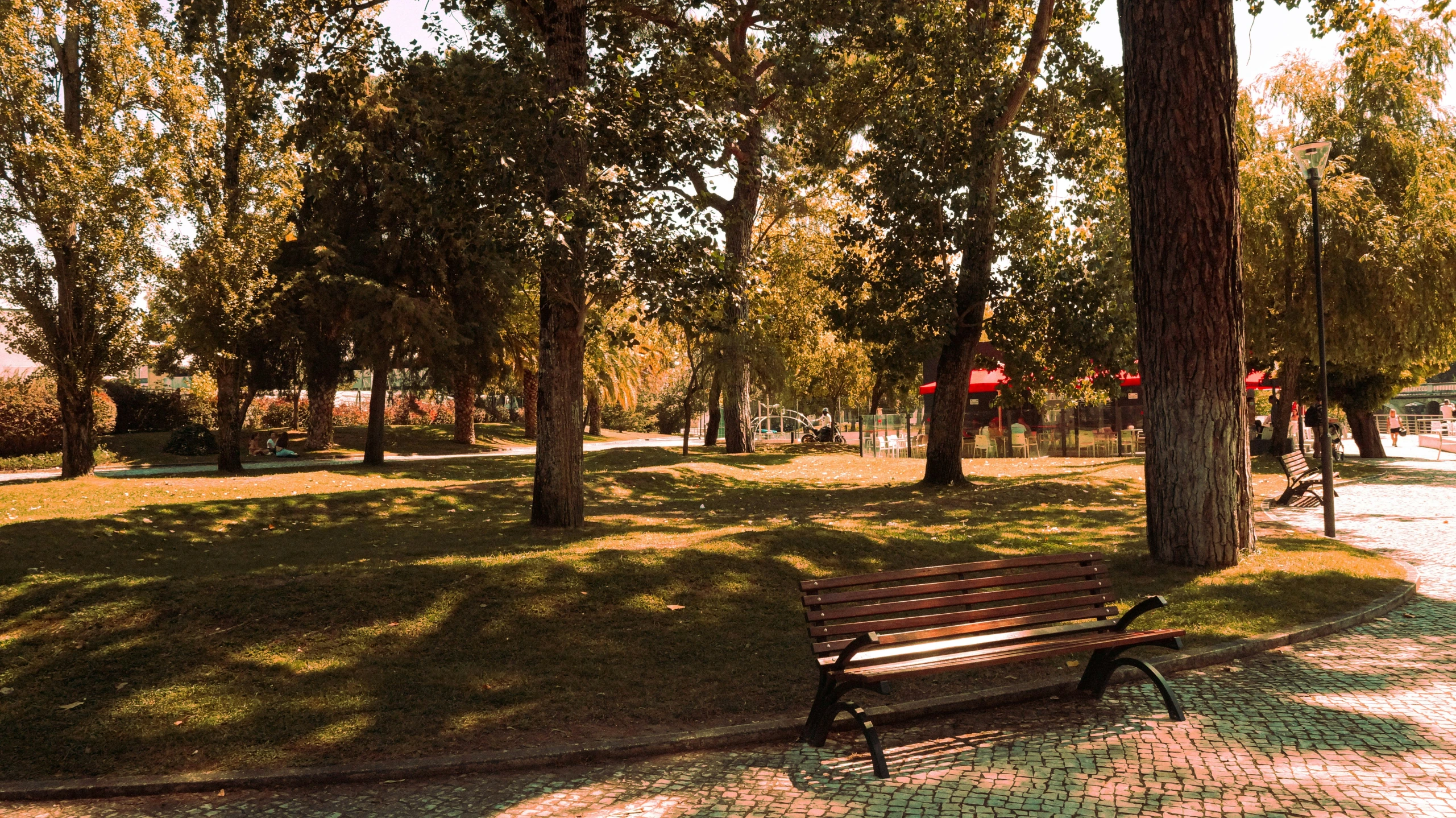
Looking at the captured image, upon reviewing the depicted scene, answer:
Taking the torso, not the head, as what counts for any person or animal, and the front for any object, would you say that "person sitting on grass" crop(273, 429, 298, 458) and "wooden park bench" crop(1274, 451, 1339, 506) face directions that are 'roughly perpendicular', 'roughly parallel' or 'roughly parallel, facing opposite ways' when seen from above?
roughly perpendicular

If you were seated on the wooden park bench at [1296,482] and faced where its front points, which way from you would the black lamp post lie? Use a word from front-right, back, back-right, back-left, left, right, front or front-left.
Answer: front-right

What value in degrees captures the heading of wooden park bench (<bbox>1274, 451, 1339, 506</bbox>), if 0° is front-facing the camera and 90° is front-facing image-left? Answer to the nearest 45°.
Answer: approximately 315°

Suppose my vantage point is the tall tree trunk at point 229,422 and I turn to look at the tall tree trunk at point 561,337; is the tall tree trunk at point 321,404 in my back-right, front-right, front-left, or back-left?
back-left

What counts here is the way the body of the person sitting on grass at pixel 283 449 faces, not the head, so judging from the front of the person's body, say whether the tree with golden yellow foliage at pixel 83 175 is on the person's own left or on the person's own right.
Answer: on the person's own right

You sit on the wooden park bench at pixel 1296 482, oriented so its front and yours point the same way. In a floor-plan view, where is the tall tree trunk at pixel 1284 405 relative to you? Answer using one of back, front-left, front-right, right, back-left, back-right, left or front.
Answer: back-left

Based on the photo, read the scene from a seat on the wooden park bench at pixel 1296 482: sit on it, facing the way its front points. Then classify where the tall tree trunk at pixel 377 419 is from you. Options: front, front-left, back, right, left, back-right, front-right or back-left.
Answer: back-right

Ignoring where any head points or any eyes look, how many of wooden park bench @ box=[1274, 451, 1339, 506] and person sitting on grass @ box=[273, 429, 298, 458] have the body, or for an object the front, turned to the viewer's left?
0

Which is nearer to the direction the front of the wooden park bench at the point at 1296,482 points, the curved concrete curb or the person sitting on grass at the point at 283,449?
the curved concrete curb
